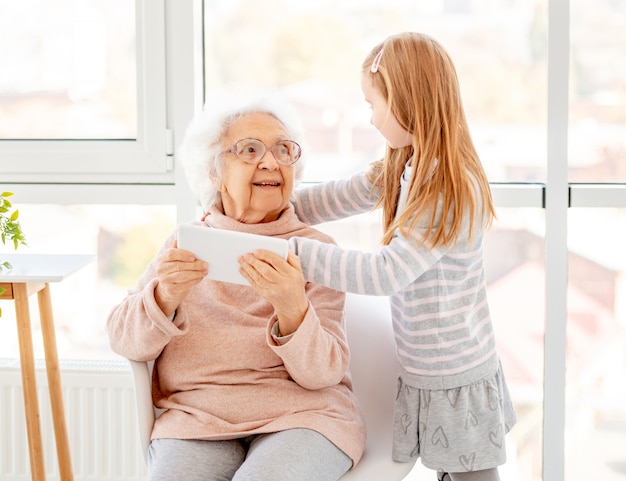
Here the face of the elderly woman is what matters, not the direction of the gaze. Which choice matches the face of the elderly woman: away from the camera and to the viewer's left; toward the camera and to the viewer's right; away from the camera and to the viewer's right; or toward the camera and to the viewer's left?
toward the camera and to the viewer's right

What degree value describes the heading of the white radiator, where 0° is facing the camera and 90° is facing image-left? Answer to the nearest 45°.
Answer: approximately 0°

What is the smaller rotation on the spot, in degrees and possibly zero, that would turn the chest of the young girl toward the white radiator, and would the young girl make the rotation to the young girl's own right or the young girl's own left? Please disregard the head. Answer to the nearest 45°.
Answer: approximately 45° to the young girl's own right

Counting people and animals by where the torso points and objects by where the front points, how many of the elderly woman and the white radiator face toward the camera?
2

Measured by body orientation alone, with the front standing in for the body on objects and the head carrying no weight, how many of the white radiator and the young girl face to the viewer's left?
1

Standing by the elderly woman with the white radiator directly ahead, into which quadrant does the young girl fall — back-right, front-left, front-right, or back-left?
back-right

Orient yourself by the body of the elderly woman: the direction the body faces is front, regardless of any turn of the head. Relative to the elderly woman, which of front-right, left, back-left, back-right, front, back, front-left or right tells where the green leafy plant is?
back-right

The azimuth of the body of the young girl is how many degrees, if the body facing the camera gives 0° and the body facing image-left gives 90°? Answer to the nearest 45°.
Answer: approximately 90°

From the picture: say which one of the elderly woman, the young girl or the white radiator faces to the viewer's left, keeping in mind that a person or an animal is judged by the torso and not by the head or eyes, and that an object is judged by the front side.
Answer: the young girl
